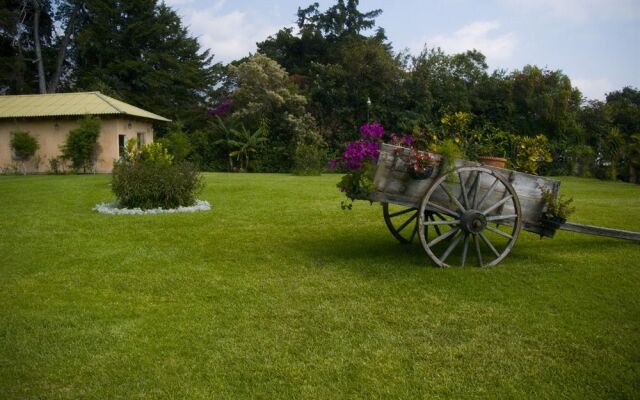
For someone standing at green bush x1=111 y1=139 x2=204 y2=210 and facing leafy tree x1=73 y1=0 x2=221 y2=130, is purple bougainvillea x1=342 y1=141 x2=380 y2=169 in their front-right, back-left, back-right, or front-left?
back-right

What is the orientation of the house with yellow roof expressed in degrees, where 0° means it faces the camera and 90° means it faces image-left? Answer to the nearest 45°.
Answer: approximately 315°

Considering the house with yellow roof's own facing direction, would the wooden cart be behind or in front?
in front

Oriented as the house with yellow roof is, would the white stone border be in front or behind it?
in front

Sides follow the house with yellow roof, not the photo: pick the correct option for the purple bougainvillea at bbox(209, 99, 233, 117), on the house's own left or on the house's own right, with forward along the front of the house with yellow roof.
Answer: on the house's own left

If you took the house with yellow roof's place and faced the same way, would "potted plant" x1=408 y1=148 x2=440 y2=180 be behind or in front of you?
in front

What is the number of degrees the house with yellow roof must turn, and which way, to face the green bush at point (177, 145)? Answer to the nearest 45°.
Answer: approximately 45° to its left
